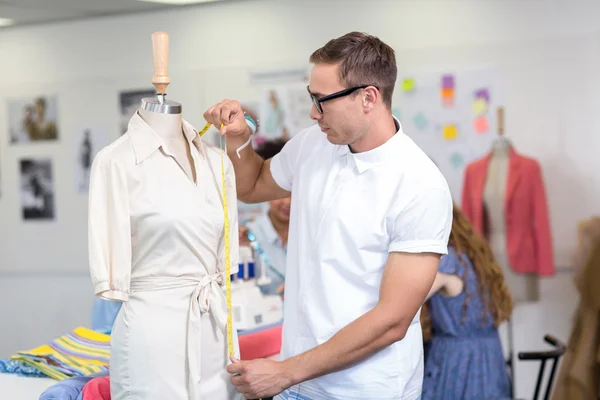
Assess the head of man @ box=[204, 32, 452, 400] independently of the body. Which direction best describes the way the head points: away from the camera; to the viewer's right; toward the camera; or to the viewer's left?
to the viewer's left

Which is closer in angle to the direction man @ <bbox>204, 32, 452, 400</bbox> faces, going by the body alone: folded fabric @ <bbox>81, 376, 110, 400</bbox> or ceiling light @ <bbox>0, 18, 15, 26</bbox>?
the folded fabric

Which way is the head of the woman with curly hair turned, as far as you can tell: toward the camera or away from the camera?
away from the camera

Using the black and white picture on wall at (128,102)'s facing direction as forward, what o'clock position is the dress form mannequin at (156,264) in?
The dress form mannequin is roughly at 12 o'clock from the black and white picture on wall.

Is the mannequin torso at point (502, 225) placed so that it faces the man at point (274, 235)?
yes

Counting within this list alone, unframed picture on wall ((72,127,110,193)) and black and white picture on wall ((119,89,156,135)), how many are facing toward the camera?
2

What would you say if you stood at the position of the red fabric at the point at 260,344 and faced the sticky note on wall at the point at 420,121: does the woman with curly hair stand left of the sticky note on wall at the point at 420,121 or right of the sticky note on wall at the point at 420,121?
right

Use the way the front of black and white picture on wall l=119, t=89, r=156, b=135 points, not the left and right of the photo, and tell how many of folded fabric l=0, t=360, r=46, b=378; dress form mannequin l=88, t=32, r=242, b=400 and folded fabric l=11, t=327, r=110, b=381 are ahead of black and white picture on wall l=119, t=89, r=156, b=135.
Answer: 3

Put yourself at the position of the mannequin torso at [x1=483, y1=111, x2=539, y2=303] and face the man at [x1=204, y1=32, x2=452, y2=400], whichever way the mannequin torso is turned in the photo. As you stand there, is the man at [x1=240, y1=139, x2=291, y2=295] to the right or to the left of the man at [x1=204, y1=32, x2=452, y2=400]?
right

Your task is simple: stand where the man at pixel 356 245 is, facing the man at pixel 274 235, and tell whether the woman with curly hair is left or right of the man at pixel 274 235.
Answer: right

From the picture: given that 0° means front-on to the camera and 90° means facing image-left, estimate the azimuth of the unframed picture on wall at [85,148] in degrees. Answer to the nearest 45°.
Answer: approximately 0°
